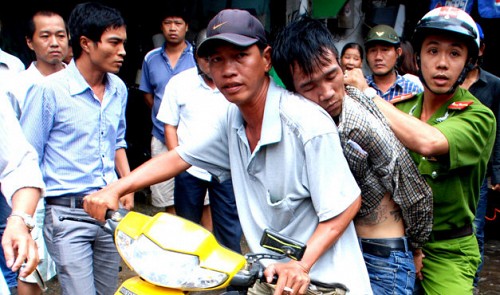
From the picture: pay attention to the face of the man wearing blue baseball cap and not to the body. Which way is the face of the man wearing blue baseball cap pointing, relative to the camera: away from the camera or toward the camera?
toward the camera

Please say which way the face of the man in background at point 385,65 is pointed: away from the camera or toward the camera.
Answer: toward the camera

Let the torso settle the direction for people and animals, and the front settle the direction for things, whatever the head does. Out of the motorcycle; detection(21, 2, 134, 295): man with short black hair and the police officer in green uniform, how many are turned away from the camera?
0

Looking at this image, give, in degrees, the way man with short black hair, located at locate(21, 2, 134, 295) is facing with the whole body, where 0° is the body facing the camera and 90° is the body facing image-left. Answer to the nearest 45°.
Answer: approximately 315°

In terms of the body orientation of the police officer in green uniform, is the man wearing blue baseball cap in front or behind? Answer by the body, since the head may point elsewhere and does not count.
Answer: in front

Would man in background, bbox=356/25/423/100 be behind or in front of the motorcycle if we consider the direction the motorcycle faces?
behind

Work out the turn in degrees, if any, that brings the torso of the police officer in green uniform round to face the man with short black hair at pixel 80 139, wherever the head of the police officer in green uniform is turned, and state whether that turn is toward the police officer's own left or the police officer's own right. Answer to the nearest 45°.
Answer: approximately 45° to the police officer's own right

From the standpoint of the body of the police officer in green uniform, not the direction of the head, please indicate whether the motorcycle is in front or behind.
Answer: in front

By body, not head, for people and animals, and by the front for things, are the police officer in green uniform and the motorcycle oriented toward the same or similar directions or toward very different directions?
same or similar directions

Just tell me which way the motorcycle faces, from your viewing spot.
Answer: facing the viewer and to the left of the viewer

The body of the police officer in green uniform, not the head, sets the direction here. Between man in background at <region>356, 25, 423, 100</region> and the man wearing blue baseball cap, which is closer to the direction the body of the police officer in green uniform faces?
the man wearing blue baseball cap
